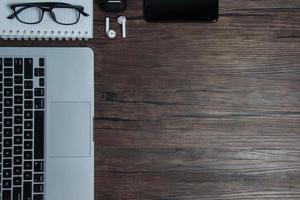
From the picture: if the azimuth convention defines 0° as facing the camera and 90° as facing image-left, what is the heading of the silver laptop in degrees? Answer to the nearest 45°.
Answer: approximately 270°
